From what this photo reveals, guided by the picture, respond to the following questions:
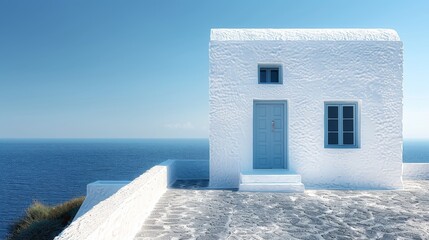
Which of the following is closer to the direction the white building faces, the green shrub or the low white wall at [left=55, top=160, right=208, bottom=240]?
the low white wall

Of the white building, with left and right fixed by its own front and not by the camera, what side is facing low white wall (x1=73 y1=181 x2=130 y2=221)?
right

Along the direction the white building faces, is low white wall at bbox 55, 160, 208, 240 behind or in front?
in front

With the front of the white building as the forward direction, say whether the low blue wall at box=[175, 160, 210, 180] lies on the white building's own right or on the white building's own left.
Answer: on the white building's own right

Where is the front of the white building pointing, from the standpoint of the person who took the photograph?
facing the viewer

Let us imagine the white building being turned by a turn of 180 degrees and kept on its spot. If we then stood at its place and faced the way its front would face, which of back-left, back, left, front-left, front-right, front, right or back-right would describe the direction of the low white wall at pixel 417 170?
front-right
